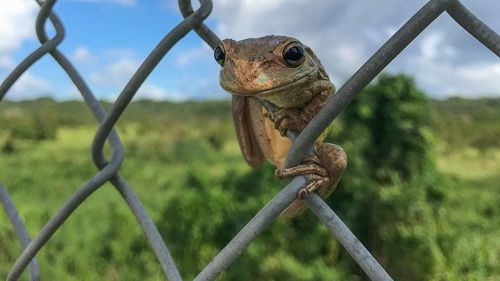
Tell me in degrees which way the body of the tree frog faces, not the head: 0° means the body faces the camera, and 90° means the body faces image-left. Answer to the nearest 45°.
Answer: approximately 45°

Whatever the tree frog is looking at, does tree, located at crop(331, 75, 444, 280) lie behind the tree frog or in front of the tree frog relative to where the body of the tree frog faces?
behind
